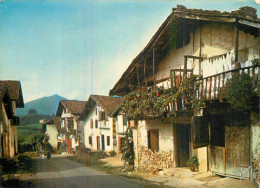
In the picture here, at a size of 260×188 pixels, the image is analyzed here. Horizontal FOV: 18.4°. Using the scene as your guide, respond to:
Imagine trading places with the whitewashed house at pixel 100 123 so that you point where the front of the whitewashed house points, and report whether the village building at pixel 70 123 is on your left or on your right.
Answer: on your right

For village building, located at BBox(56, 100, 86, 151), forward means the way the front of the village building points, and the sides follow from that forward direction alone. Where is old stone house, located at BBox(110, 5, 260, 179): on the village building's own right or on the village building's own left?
on the village building's own left

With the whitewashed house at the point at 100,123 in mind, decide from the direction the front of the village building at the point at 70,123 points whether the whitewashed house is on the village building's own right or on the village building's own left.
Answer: on the village building's own left

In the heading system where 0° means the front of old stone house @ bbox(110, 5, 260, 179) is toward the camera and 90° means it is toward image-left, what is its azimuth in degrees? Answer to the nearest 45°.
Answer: approximately 45°

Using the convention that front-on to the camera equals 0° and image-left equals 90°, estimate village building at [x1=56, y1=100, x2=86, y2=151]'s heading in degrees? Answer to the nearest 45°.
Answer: approximately 45°

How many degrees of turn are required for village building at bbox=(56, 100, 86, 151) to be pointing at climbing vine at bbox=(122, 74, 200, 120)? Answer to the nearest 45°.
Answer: approximately 45° to its left
